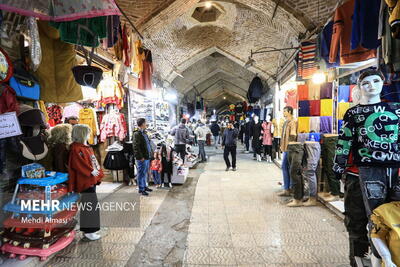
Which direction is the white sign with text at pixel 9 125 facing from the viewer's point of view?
toward the camera

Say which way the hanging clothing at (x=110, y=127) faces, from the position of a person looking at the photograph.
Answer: facing the viewer

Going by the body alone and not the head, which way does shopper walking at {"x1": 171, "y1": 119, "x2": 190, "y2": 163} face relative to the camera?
away from the camera

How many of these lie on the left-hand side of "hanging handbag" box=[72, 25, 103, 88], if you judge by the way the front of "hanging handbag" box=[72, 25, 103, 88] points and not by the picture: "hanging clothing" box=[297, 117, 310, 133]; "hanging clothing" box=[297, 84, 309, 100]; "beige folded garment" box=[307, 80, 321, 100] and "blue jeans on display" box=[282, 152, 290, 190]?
4

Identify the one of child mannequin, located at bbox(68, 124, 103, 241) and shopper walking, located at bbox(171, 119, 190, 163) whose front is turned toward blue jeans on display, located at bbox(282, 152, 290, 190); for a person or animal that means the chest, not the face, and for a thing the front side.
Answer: the child mannequin

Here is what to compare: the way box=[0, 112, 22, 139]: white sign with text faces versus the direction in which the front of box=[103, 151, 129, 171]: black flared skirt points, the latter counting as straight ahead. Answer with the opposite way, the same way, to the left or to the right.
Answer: the same way

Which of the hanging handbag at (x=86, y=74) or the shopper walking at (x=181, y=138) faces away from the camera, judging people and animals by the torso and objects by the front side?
the shopper walking
